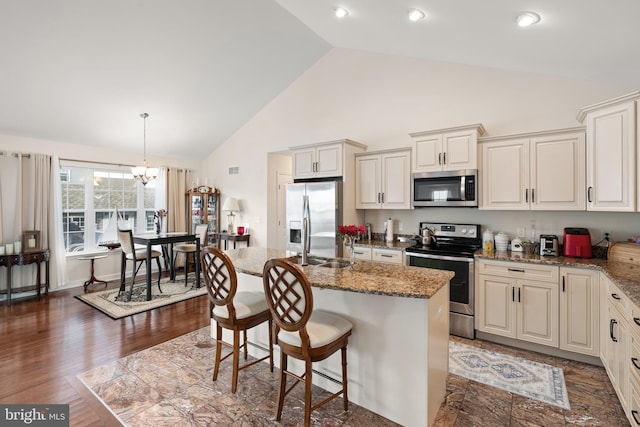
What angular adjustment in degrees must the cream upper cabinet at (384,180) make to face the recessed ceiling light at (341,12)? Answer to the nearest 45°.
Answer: approximately 45° to its left

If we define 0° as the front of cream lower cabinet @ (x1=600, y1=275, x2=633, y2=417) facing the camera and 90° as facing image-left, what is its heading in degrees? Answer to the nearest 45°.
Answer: approximately 90°

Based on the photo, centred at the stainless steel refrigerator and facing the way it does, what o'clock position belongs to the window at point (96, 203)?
The window is roughly at 2 o'clock from the stainless steel refrigerator.

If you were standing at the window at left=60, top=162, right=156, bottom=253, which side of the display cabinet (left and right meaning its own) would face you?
right

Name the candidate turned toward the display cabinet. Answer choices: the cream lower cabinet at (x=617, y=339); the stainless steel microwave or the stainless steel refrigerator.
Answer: the cream lower cabinet

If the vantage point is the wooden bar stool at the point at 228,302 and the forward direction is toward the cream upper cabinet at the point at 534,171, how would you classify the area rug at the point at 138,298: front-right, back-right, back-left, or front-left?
back-left

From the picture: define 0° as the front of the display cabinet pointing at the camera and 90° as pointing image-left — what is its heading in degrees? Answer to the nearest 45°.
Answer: approximately 0°

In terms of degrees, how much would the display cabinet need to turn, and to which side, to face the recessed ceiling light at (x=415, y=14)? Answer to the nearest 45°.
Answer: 0° — it already faces it

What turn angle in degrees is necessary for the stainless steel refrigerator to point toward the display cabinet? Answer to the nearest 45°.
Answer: approximately 90° to its right
